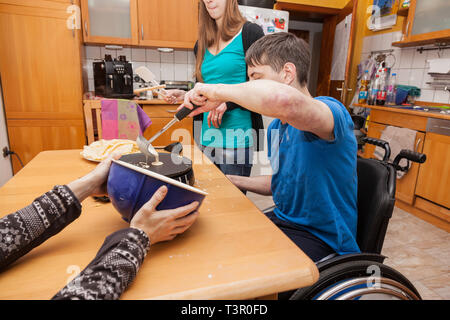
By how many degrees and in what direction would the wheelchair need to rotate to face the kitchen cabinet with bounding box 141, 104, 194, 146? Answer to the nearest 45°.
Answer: approximately 45° to its right

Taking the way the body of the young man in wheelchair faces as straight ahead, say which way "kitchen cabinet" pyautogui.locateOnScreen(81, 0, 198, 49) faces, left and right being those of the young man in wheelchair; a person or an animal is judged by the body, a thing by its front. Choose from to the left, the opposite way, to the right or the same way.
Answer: to the left

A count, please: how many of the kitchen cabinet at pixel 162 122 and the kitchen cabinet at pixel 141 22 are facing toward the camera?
2

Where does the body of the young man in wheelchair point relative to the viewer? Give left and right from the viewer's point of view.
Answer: facing to the left of the viewer

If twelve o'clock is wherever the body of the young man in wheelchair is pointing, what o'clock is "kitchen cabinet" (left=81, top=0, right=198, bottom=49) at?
The kitchen cabinet is roughly at 2 o'clock from the young man in wheelchair.

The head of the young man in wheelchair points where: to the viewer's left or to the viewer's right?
to the viewer's left

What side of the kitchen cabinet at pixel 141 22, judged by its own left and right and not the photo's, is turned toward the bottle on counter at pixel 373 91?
left

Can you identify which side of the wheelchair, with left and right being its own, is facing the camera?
left
